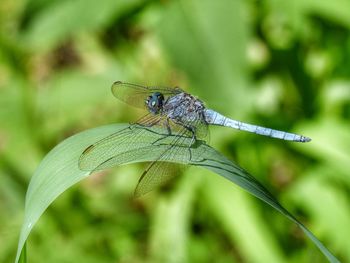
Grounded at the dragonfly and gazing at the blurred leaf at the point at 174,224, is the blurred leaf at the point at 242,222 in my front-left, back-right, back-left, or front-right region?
front-right

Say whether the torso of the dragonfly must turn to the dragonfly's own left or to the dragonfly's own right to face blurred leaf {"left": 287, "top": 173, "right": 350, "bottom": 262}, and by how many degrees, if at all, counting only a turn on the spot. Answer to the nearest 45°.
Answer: approximately 135° to the dragonfly's own right

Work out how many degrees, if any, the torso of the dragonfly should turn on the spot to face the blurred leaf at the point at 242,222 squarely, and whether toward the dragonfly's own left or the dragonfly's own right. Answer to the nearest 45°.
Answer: approximately 90° to the dragonfly's own right

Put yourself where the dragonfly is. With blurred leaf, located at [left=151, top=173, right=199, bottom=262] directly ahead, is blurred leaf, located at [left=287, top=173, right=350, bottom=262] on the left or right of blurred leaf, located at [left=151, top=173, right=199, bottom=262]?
right

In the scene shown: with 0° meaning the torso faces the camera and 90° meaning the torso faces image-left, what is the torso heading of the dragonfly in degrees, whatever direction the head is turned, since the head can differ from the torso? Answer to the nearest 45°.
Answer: approximately 90°
